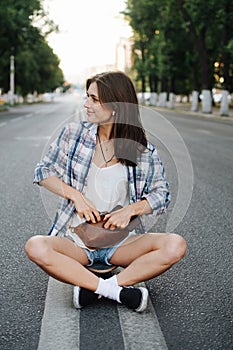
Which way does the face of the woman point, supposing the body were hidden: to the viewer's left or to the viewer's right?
to the viewer's left

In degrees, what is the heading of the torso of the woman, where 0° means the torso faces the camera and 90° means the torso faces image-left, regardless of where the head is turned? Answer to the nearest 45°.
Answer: approximately 0°
